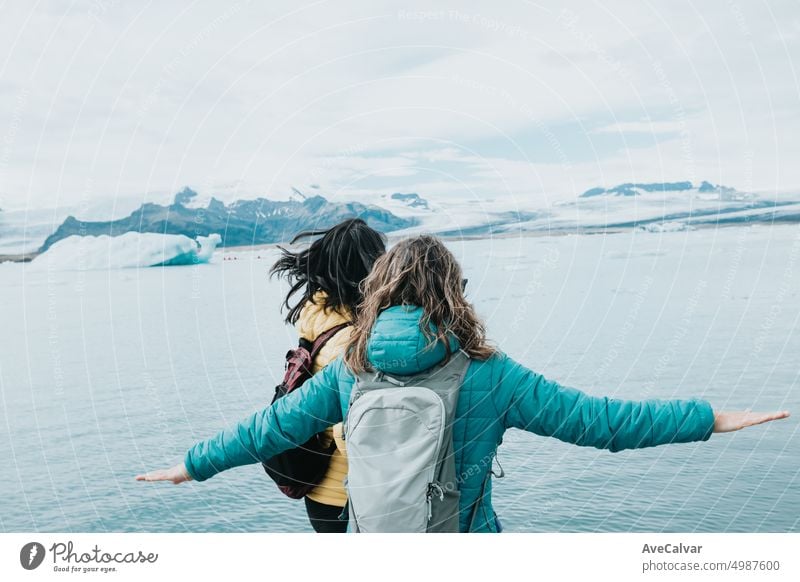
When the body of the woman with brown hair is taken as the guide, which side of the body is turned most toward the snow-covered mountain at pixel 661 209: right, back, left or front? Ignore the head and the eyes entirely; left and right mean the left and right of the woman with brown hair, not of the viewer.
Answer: front

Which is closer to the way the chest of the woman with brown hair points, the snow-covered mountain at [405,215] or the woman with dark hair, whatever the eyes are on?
the snow-covered mountain

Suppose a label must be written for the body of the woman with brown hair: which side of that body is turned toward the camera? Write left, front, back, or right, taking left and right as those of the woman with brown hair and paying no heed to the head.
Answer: back

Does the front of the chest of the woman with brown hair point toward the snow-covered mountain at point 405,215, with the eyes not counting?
yes

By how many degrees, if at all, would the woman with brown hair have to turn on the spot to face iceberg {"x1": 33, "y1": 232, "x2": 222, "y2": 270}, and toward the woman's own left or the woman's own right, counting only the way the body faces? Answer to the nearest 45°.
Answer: approximately 45° to the woman's own left

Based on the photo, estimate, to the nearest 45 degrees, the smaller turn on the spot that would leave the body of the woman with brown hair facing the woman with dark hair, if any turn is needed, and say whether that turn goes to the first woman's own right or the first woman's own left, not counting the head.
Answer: approximately 45° to the first woman's own left
